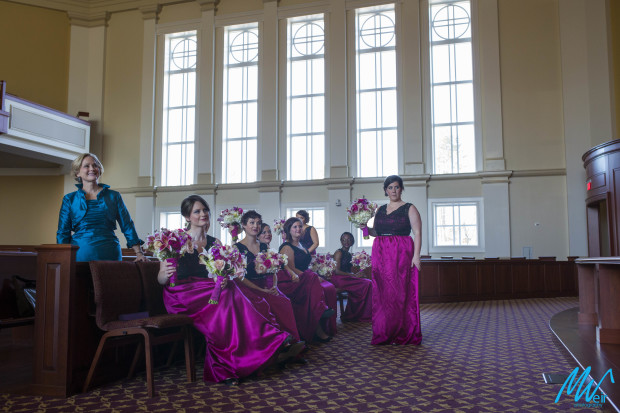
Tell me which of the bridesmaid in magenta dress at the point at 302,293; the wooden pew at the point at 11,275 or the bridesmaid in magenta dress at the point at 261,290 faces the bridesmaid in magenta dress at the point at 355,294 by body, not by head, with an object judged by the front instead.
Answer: the wooden pew

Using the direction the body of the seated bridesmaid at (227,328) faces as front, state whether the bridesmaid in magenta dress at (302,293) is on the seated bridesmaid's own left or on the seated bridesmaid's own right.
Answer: on the seated bridesmaid's own left

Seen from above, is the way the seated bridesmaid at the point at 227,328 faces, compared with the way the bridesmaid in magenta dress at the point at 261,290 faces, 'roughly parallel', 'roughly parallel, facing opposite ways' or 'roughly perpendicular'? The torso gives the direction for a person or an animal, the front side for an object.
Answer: roughly parallel

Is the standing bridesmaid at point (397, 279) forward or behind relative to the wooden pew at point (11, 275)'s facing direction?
forward

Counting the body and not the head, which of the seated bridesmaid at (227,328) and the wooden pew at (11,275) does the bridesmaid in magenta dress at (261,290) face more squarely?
the seated bridesmaid

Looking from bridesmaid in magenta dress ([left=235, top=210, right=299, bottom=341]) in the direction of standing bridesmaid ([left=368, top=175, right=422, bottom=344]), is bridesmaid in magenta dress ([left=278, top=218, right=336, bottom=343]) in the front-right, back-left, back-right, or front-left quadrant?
front-left

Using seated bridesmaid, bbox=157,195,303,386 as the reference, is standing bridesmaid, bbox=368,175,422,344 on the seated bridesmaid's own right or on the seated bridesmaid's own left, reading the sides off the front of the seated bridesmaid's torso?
on the seated bridesmaid's own left

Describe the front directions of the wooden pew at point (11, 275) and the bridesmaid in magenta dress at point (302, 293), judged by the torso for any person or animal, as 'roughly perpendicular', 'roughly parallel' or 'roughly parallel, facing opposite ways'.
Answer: roughly parallel

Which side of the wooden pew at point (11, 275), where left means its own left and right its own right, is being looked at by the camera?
right
